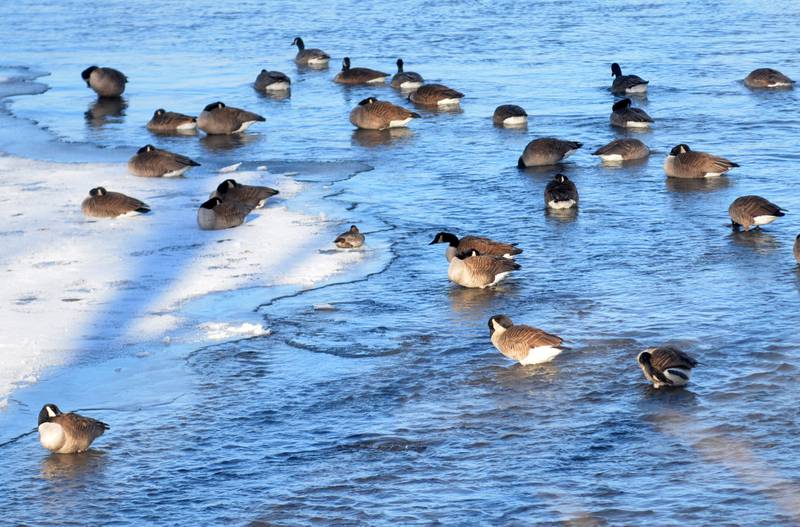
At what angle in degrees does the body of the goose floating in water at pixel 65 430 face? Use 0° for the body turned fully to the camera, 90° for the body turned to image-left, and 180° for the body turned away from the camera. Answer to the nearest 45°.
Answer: approximately 45°

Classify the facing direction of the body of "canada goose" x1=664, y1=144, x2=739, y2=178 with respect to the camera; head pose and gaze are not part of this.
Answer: to the viewer's left

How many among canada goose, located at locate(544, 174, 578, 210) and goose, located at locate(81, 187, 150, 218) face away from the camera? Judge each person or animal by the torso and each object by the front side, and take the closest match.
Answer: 1

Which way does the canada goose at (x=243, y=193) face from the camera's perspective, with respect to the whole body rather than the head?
to the viewer's left

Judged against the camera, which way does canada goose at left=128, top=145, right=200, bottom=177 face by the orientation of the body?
to the viewer's left

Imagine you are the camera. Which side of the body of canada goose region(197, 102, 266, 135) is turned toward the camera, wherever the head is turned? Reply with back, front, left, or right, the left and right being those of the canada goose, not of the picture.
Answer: left

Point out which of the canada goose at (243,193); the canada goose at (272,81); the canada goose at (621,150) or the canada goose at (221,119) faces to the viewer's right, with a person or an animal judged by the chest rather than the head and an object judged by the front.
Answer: the canada goose at (621,150)

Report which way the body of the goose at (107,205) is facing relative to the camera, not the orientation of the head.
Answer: to the viewer's left

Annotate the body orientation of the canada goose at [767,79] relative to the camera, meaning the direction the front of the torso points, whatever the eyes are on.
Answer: to the viewer's left

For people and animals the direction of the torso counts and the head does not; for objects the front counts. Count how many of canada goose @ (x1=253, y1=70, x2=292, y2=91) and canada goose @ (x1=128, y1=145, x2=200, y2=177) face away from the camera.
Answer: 0

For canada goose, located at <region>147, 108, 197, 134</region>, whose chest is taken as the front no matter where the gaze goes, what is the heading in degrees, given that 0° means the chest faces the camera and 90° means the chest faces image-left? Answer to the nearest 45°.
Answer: approximately 90°

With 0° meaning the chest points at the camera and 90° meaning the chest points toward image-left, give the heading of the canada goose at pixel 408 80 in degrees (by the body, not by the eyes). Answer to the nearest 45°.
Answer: approximately 90°

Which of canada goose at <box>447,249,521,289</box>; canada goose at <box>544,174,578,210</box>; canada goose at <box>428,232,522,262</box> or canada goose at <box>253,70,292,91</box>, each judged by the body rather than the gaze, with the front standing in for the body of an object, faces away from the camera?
canada goose at <box>544,174,578,210</box>

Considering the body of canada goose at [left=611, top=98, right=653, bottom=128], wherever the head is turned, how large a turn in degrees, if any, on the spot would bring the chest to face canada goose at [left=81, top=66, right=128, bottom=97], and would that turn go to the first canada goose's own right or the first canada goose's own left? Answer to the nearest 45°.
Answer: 0° — it already faces it

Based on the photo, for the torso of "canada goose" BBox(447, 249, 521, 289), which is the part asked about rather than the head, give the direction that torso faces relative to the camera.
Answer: to the viewer's left

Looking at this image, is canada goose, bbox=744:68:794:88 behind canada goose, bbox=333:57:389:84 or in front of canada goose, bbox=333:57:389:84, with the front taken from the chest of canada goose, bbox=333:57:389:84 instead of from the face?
behind

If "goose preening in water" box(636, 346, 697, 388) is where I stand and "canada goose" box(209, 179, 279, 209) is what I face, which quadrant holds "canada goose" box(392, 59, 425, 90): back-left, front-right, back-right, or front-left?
front-right
